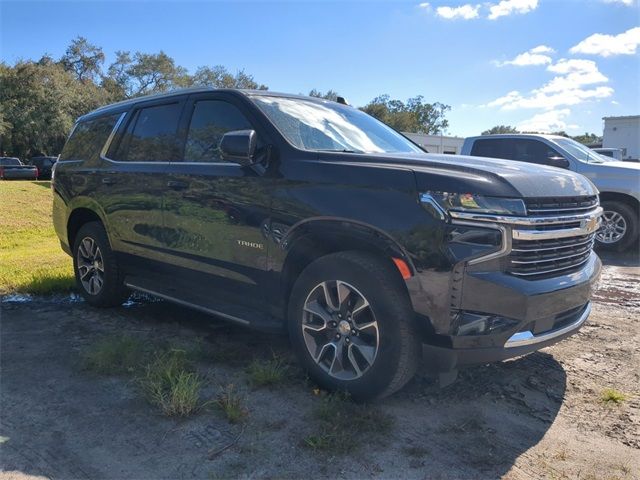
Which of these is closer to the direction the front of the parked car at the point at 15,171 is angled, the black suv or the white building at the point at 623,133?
the white building

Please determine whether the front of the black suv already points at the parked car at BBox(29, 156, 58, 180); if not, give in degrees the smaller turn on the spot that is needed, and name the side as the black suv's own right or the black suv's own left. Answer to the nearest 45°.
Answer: approximately 180°

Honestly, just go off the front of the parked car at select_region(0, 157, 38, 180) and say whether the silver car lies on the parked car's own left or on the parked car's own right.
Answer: on the parked car's own right

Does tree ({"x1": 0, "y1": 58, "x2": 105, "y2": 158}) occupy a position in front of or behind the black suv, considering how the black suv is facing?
behind

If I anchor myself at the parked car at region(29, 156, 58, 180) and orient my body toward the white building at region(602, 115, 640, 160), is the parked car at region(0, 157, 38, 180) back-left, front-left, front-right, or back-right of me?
back-right

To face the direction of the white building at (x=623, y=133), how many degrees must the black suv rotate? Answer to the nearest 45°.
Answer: approximately 90° to its left

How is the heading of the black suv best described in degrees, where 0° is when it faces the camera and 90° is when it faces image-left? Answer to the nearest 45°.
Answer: approximately 315°

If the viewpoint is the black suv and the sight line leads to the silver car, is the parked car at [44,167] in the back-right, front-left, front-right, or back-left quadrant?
front-left
